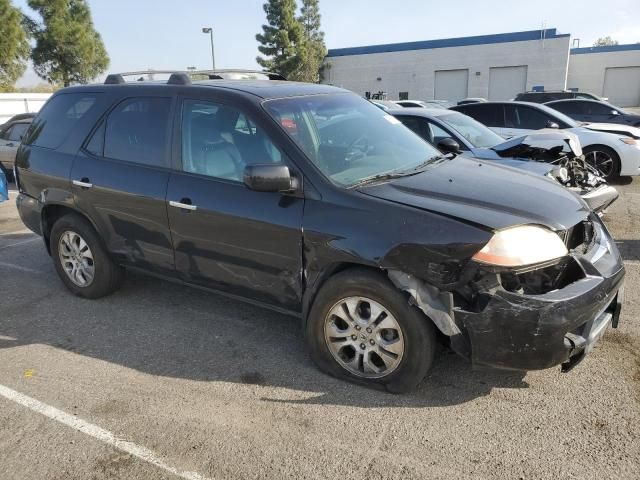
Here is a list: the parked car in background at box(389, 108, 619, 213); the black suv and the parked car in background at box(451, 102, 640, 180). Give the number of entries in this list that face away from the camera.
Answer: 0

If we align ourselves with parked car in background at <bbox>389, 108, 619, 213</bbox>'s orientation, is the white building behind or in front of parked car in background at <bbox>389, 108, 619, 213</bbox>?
behind

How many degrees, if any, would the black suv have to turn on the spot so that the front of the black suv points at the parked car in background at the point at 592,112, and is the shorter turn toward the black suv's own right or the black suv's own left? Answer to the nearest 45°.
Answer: approximately 90° to the black suv's own left

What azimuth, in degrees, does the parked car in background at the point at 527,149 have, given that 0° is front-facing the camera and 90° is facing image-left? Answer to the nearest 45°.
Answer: approximately 315°

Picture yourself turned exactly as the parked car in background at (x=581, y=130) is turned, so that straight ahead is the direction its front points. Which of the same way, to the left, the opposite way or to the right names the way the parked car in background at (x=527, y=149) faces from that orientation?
the same way

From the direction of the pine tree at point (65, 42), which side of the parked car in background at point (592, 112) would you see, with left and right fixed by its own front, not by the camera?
back

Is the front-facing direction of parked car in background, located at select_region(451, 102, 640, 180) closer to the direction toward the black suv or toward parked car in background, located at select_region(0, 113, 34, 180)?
the black suv

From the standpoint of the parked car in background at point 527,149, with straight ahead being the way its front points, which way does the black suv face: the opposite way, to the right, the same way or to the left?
the same way

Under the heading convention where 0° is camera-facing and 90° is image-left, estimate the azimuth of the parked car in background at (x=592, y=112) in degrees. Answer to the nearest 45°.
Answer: approximately 270°

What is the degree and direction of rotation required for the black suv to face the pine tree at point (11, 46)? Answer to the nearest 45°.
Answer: approximately 180°

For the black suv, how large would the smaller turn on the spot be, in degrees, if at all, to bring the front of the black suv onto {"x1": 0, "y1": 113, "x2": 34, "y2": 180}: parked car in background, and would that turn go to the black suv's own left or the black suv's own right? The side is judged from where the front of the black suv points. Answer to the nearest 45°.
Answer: approximately 180°

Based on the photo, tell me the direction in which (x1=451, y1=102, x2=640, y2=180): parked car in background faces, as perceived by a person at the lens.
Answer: facing the viewer and to the right of the viewer

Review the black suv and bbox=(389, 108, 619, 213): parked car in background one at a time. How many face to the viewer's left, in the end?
0

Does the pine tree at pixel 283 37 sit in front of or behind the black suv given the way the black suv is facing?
behind

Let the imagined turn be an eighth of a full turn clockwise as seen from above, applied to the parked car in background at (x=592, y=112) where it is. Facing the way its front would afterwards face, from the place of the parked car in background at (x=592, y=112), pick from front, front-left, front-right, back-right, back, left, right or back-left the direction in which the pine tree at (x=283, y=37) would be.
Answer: back

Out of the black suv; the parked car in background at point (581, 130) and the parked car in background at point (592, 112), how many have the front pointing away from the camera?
0

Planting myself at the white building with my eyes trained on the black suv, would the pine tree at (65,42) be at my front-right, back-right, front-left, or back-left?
front-right

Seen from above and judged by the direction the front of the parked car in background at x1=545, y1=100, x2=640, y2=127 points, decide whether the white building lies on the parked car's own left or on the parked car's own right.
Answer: on the parked car's own left
